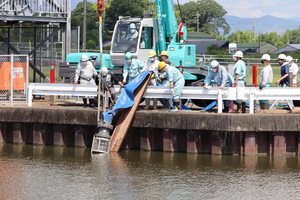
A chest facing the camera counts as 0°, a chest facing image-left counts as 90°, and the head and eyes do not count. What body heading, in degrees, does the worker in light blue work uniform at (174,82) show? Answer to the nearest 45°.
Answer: approximately 90°

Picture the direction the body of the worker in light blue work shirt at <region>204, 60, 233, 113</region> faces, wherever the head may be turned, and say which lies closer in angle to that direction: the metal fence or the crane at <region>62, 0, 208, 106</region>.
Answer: the metal fence

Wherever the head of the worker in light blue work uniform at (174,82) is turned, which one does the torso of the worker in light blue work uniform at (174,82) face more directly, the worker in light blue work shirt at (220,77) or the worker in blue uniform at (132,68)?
the worker in blue uniform

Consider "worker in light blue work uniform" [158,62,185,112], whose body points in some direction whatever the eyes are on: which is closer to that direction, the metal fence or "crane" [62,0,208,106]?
the metal fence

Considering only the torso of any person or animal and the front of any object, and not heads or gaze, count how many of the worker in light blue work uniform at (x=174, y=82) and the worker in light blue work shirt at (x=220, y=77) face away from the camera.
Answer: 0

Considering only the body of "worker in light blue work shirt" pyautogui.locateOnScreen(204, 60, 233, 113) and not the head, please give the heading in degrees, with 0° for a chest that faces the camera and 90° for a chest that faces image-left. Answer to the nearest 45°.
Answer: approximately 45°

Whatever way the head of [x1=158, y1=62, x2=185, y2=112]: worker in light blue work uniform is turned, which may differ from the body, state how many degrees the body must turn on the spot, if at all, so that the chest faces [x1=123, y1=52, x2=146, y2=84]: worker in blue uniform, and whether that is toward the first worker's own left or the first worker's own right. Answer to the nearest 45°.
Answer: approximately 45° to the first worker's own right

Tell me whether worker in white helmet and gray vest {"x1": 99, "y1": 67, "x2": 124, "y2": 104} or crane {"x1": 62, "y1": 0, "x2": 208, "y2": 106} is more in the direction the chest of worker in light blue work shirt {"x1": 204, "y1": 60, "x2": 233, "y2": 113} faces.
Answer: the worker in white helmet and gray vest

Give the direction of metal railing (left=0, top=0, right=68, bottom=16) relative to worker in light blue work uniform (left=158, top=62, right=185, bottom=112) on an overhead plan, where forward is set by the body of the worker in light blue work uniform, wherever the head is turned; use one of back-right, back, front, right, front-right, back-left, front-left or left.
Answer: front-right
